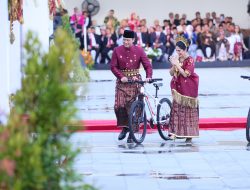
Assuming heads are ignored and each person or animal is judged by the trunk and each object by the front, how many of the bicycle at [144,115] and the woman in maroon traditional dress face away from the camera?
0

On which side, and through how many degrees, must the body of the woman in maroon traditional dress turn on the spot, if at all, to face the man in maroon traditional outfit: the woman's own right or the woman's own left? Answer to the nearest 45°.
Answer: approximately 45° to the woman's own right

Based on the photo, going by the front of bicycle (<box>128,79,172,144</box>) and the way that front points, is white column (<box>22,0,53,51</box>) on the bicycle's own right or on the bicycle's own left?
on the bicycle's own right

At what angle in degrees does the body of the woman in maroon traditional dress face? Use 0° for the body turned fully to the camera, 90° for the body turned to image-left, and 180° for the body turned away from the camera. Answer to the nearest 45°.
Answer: approximately 45°
